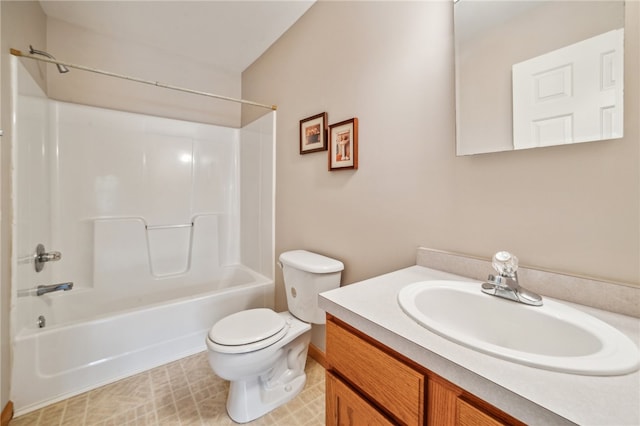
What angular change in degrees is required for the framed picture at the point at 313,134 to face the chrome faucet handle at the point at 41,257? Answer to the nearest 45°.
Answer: approximately 45° to its right

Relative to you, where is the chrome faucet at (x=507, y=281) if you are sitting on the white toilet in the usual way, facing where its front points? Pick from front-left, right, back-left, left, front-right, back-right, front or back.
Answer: left

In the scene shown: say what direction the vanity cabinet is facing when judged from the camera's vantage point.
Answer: facing the viewer and to the left of the viewer

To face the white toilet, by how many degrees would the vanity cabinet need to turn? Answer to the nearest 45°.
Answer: approximately 90° to its right

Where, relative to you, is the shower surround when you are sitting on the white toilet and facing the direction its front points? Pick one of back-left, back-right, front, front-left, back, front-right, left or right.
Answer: right

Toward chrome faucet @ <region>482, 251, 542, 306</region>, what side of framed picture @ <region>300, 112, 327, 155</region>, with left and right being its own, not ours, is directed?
left

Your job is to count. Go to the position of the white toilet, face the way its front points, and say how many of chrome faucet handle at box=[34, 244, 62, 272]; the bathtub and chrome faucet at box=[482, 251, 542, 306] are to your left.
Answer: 1

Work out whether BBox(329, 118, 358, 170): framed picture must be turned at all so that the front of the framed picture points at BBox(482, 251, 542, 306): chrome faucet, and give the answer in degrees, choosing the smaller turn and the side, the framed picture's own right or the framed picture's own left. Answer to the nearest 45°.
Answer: approximately 90° to the framed picture's own left
